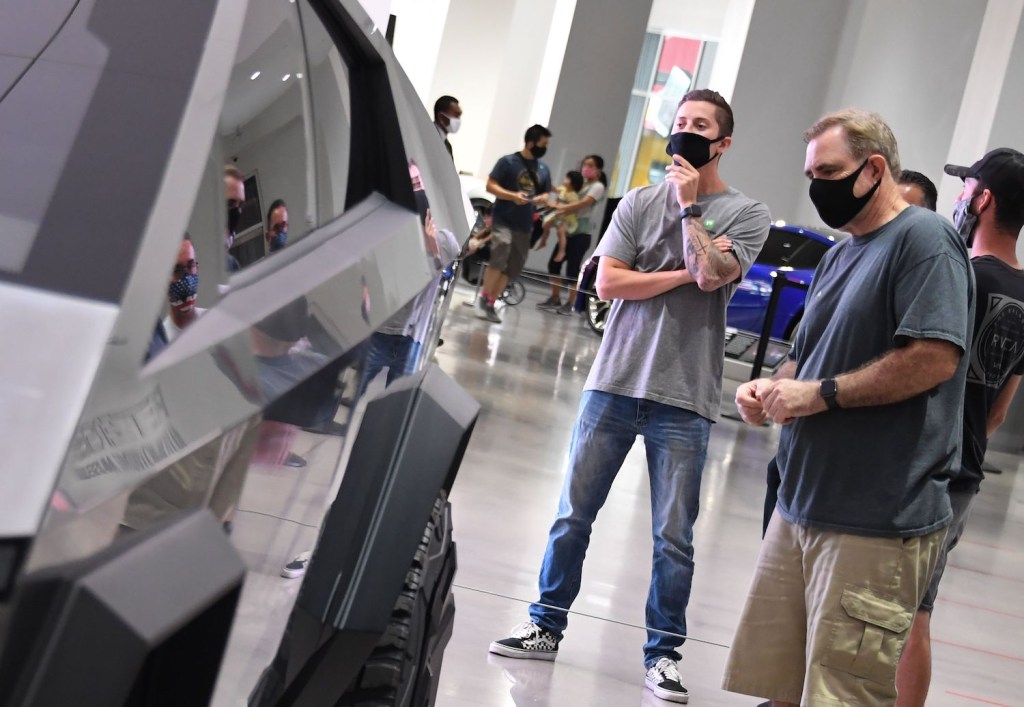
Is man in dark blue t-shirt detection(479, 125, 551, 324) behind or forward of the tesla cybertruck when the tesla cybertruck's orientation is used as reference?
behind

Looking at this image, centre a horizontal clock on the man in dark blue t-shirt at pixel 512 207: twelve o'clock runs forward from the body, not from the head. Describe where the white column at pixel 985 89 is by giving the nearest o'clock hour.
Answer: The white column is roughly at 10 o'clock from the man in dark blue t-shirt.

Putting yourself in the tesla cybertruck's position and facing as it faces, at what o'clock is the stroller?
The stroller is roughly at 5 o'clock from the tesla cybertruck.

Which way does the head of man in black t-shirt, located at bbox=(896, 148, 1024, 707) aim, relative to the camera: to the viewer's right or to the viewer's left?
to the viewer's left

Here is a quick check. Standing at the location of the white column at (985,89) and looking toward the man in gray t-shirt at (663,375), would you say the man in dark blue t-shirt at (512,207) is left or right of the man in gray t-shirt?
right
